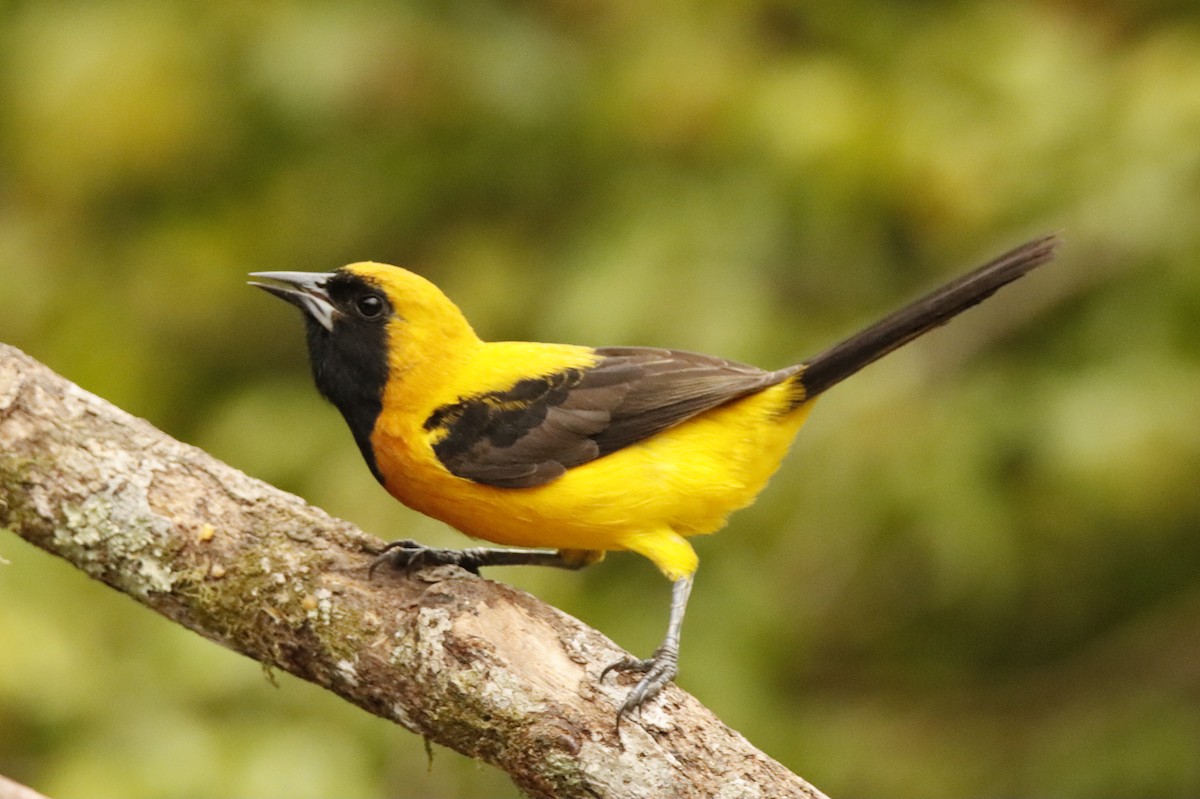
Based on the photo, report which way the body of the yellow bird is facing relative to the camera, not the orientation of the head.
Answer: to the viewer's left
